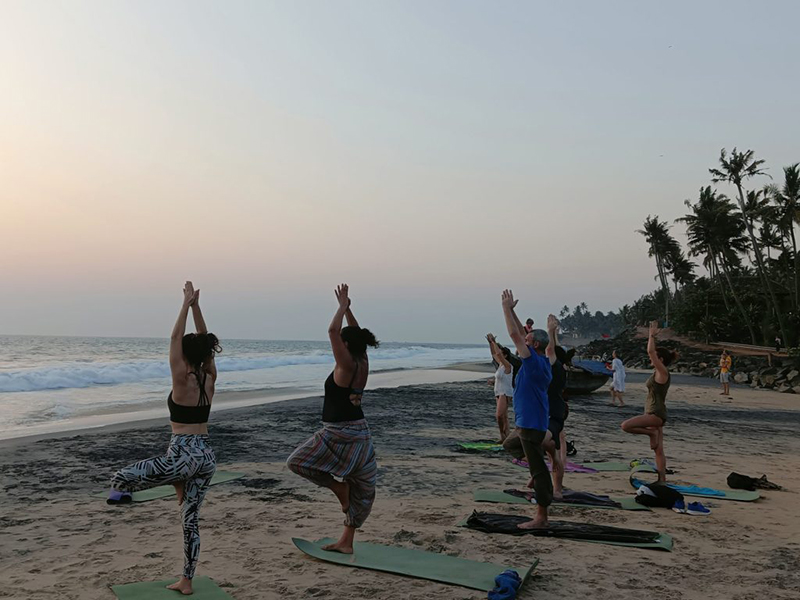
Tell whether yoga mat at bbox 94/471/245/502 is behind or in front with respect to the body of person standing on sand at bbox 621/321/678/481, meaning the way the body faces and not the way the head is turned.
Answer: in front

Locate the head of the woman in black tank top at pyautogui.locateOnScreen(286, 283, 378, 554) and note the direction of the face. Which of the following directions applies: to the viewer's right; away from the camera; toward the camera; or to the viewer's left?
away from the camera

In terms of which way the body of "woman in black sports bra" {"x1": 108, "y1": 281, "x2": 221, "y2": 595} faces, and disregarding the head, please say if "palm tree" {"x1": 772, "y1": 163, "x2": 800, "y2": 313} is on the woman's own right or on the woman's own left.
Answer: on the woman's own right

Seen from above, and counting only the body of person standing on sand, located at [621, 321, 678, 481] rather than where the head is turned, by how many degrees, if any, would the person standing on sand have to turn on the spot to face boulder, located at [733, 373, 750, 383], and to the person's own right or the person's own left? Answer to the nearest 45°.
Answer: approximately 90° to the person's own right

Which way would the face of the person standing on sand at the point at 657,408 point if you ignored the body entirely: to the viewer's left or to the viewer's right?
to the viewer's left

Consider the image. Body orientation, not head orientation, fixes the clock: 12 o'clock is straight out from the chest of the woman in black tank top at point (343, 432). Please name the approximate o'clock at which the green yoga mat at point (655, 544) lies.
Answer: The green yoga mat is roughly at 4 o'clock from the woman in black tank top.

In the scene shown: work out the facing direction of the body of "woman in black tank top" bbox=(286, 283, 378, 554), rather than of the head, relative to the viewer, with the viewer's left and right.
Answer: facing away from the viewer and to the left of the viewer

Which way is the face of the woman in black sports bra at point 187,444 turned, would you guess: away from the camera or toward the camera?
away from the camera

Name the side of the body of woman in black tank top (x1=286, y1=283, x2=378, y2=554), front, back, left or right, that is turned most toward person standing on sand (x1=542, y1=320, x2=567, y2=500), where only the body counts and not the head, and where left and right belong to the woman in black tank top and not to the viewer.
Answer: right
